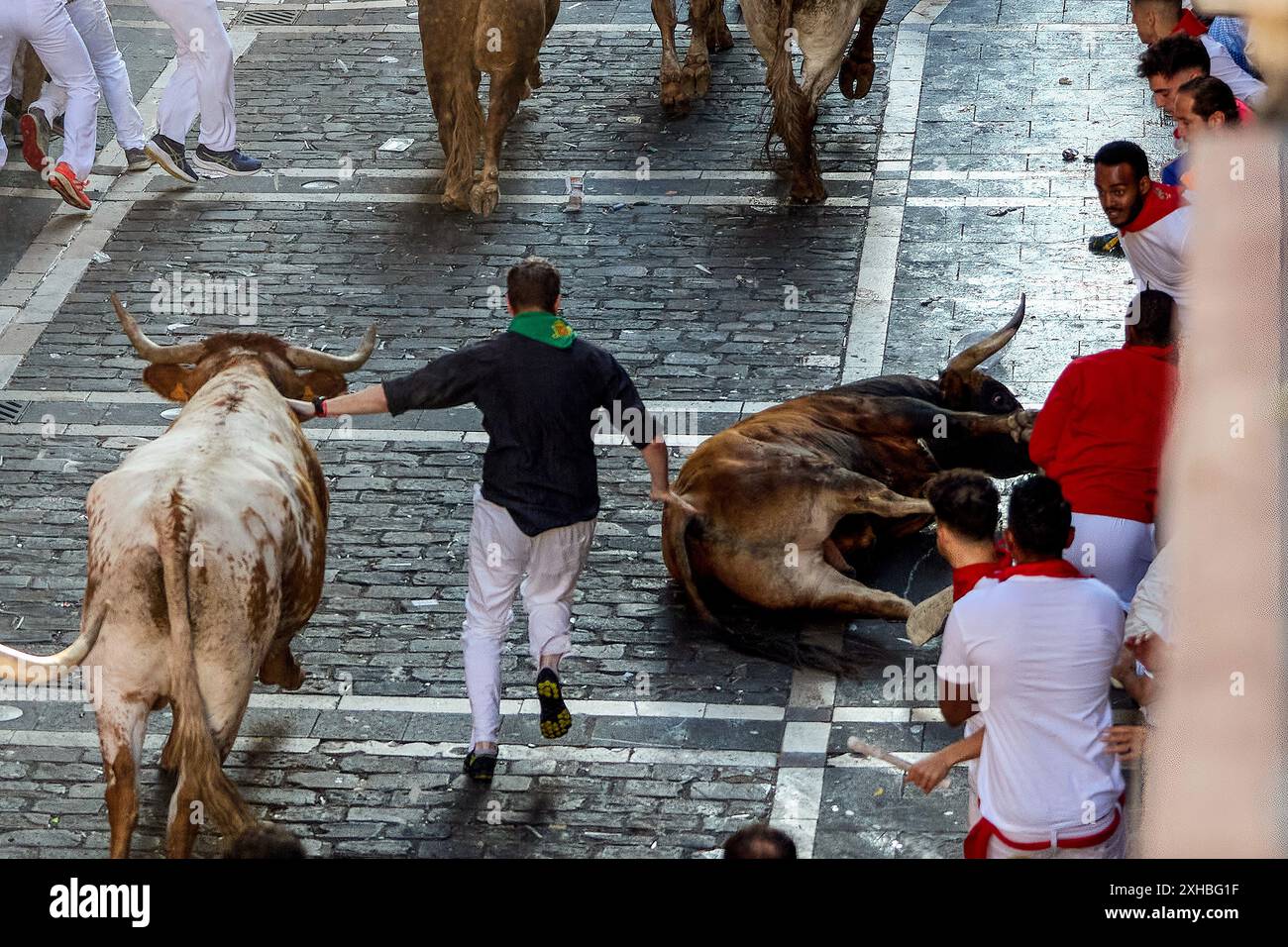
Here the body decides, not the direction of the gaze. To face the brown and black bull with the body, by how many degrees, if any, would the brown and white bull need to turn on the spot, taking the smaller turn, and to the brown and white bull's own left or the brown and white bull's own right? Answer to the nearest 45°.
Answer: approximately 45° to the brown and white bull's own right

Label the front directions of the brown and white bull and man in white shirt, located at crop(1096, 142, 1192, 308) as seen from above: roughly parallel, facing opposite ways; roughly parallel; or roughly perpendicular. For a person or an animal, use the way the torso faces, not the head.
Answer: roughly perpendicular

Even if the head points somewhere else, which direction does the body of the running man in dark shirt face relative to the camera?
away from the camera

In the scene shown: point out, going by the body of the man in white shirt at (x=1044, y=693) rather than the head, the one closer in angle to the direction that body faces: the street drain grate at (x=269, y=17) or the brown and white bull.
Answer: the street drain grate

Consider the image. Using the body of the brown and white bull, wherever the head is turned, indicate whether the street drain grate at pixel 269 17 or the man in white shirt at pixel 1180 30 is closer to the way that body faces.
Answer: the street drain grate

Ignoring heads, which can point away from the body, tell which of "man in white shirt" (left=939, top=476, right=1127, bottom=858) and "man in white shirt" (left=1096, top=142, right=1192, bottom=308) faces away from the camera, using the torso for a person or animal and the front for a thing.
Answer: "man in white shirt" (left=939, top=476, right=1127, bottom=858)

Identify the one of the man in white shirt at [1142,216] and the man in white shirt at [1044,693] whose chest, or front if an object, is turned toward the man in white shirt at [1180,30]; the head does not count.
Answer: the man in white shirt at [1044,693]

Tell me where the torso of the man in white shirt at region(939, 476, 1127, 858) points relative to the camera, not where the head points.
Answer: away from the camera

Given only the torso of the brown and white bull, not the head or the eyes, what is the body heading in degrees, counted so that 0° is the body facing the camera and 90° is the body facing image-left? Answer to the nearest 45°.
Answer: approximately 180°

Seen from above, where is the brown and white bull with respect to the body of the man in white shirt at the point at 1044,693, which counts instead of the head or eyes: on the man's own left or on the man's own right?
on the man's own left

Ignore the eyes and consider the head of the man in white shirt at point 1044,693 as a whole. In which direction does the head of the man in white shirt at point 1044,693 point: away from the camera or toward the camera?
away from the camera
